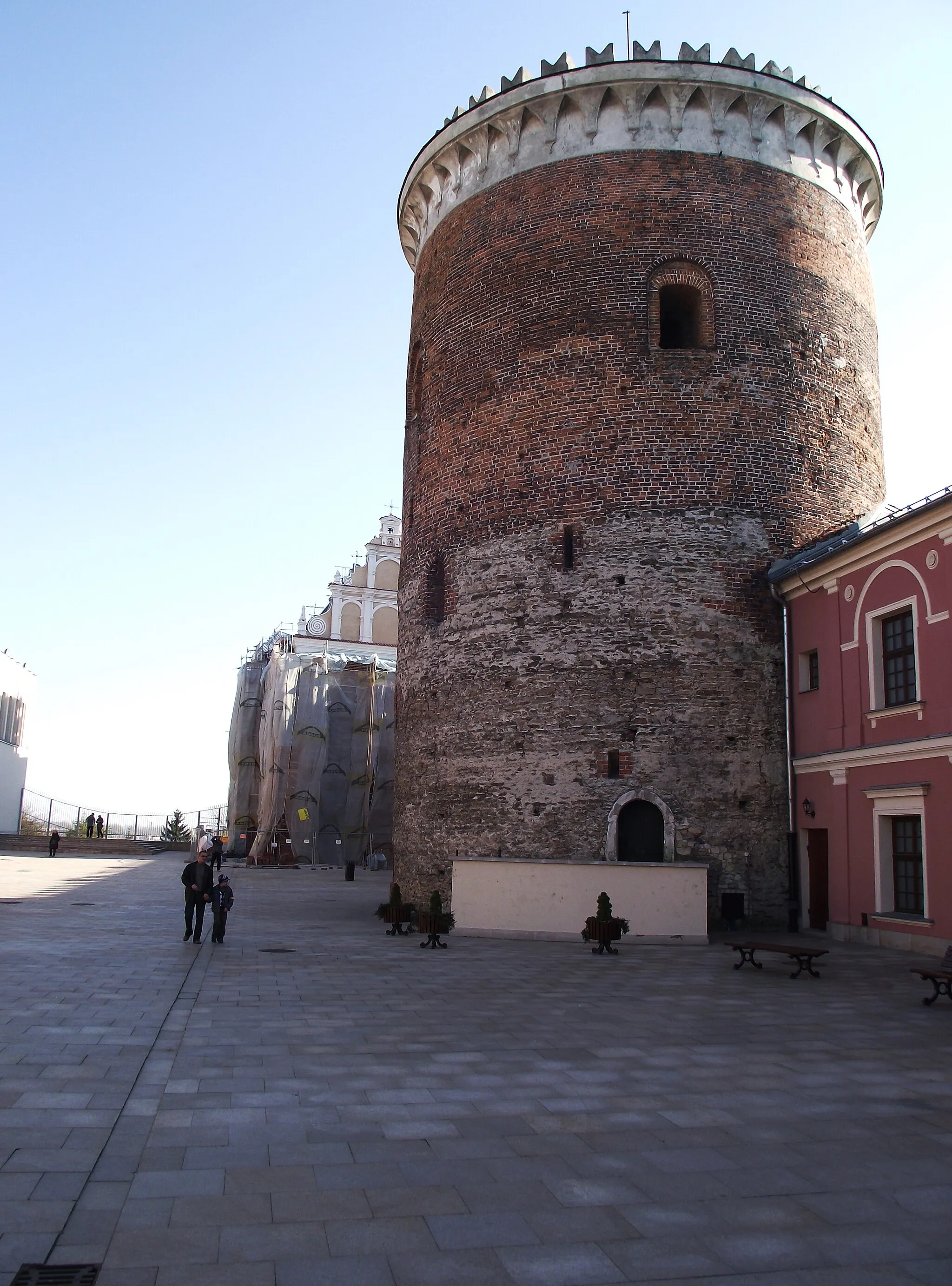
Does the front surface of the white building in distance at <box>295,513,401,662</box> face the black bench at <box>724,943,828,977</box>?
yes

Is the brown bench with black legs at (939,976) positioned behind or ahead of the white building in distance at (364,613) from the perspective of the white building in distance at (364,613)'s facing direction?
ahead

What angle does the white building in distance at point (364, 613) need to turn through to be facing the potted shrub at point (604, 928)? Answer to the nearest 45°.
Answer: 0° — it already faces it

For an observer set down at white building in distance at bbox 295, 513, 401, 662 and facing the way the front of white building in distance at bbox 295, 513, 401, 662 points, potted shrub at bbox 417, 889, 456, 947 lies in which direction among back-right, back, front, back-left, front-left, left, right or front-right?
front

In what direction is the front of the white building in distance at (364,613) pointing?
toward the camera

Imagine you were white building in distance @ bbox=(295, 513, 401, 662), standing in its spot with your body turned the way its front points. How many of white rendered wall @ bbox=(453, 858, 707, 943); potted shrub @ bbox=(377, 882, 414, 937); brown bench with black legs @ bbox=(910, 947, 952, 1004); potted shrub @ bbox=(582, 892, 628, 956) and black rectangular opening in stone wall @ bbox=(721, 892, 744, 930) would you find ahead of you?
5

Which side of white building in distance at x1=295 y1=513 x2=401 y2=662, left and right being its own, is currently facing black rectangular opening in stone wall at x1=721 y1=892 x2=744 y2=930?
front

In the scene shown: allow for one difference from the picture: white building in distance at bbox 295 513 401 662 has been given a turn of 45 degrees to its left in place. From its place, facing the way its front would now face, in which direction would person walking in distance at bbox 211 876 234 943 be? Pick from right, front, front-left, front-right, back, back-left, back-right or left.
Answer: front-right

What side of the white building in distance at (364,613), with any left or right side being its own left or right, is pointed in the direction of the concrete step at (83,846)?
right

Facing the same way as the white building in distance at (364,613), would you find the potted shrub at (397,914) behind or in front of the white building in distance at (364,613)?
in front

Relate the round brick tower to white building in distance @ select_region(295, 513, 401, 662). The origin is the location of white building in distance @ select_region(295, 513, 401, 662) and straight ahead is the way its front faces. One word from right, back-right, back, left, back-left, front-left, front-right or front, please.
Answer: front

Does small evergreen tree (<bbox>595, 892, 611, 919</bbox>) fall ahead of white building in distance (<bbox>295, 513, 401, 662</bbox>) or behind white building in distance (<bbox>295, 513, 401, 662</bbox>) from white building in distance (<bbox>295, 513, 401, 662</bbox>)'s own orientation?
ahead

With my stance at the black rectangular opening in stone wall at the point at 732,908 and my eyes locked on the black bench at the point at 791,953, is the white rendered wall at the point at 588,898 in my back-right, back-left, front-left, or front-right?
front-right

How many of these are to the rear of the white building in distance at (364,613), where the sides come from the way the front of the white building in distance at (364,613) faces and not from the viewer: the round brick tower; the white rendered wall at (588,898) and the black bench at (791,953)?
0
